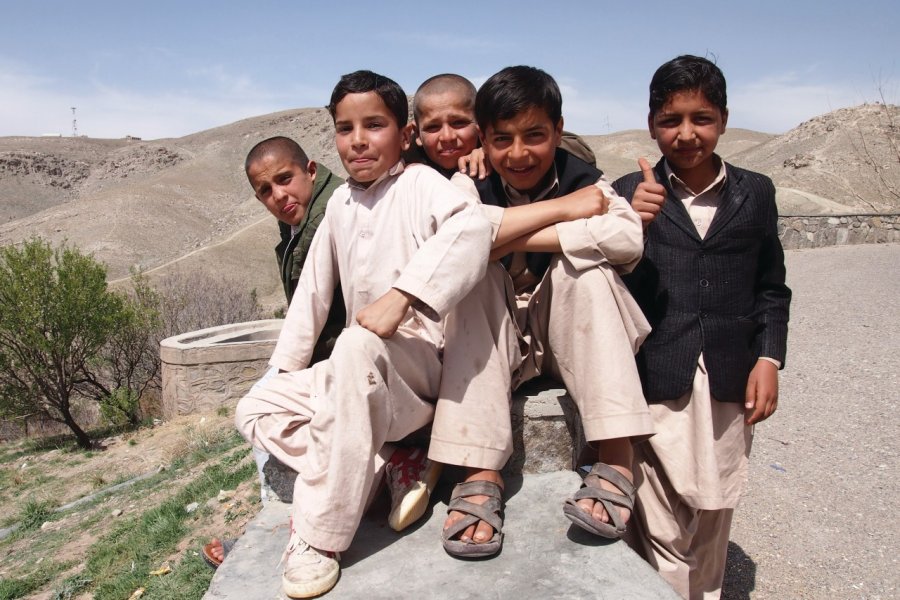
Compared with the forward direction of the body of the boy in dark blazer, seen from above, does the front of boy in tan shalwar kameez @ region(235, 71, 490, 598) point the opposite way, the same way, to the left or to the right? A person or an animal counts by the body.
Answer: the same way

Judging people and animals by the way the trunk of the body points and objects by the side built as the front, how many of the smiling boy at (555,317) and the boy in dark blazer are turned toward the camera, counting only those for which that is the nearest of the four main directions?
2

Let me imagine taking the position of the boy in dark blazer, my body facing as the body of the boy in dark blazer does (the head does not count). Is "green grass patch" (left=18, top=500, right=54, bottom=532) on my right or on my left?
on my right

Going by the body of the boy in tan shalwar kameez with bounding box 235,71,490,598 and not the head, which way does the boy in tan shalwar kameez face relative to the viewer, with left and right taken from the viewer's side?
facing the viewer and to the left of the viewer

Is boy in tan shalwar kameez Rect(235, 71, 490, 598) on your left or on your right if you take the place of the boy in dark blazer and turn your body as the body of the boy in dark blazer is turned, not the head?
on your right

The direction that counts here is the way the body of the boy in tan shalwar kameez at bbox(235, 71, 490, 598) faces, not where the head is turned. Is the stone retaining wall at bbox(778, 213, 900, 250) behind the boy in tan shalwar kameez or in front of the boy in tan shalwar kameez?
behind

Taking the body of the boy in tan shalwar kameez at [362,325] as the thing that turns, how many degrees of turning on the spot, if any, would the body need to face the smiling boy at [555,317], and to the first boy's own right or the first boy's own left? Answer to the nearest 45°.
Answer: approximately 135° to the first boy's own left

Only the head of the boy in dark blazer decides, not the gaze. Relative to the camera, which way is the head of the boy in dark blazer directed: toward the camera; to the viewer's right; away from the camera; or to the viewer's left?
toward the camera

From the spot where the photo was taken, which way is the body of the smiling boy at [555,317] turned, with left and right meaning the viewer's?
facing the viewer

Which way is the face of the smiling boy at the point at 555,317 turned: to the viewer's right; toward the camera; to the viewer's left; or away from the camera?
toward the camera

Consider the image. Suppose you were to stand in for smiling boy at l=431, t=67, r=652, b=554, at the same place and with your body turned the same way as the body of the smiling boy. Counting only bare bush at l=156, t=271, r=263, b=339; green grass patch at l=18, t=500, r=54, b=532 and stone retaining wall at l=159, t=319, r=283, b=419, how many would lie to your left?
0

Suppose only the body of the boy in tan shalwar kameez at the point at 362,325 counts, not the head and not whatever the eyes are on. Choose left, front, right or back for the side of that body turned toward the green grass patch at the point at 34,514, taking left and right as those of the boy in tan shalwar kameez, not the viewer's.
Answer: right

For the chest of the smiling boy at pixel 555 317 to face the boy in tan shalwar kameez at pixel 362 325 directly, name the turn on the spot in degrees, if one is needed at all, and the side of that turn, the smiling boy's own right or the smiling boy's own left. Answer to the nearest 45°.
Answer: approximately 90° to the smiling boy's own right

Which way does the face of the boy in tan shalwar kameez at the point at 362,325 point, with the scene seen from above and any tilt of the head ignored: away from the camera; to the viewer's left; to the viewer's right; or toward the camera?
toward the camera
